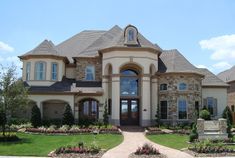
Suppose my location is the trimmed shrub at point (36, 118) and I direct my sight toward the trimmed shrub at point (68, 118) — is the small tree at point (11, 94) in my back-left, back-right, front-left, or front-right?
back-right

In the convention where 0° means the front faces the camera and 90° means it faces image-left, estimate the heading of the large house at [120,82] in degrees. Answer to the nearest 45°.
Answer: approximately 0°

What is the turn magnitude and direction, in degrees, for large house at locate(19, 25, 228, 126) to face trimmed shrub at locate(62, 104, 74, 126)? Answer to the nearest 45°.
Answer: approximately 45° to its right

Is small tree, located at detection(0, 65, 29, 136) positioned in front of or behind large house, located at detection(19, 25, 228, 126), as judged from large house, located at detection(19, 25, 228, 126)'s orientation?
in front
